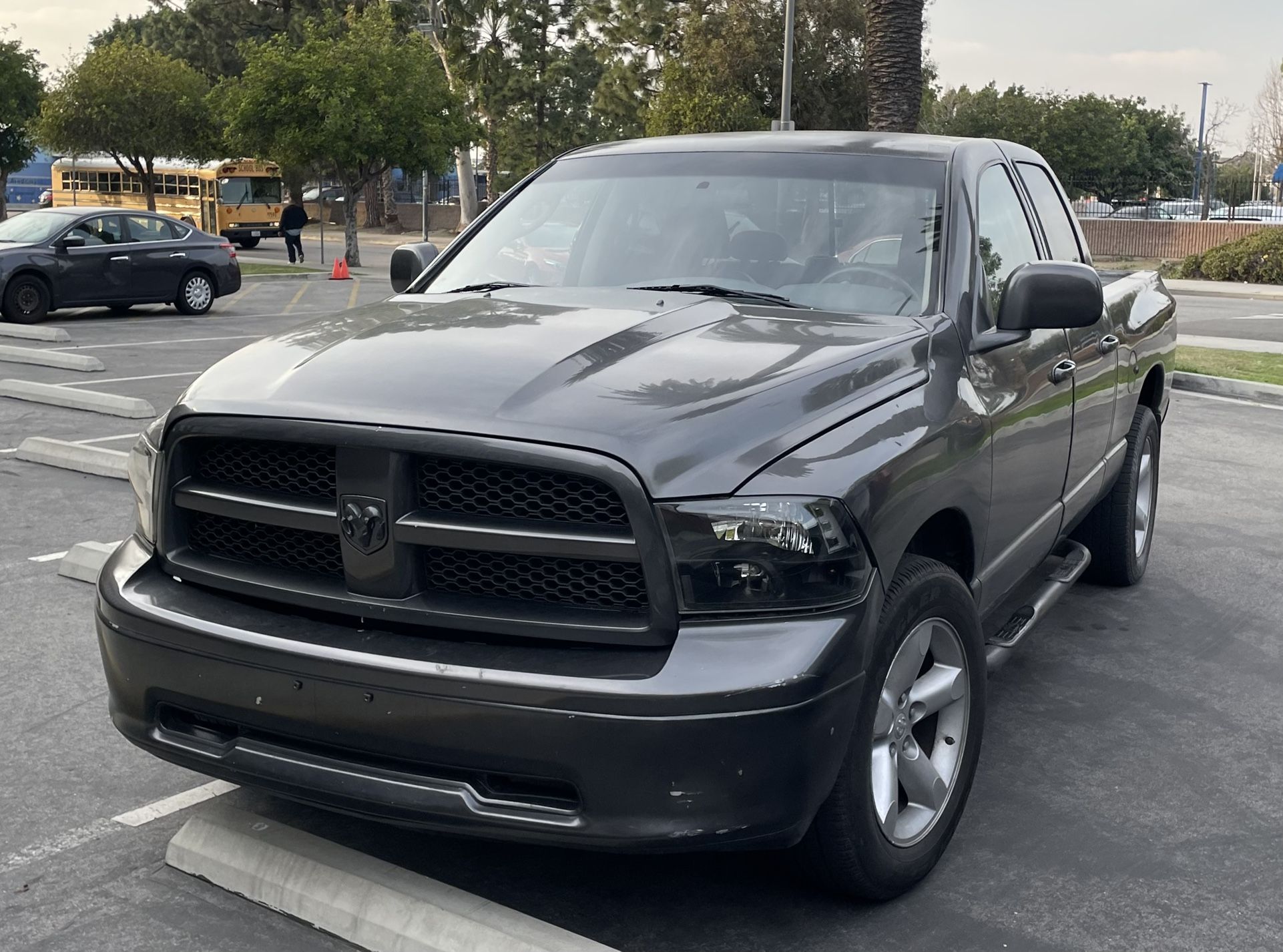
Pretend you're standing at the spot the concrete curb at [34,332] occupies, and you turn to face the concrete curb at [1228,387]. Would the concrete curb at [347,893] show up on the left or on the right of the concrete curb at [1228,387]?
right

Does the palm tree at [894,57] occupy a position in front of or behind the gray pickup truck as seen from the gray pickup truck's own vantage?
behind

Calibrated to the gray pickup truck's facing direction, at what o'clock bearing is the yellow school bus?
The yellow school bus is roughly at 4 o'clock from the gray pickup truck.

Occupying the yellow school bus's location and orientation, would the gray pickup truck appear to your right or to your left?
on your right

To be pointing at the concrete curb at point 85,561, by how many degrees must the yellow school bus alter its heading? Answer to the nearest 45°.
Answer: approximately 45° to its right

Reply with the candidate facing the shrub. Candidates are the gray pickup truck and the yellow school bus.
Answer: the yellow school bus

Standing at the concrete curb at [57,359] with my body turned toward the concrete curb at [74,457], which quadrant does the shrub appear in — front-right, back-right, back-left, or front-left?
back-left

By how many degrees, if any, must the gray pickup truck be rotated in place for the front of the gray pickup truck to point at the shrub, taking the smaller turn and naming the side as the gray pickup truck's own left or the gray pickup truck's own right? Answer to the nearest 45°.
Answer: approximately 180°

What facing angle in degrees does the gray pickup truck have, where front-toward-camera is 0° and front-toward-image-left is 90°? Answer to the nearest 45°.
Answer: approximately 45°

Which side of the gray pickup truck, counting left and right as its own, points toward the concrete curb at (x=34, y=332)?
right

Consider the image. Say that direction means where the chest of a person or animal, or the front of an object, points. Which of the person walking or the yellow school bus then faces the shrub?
the yellow school bus
